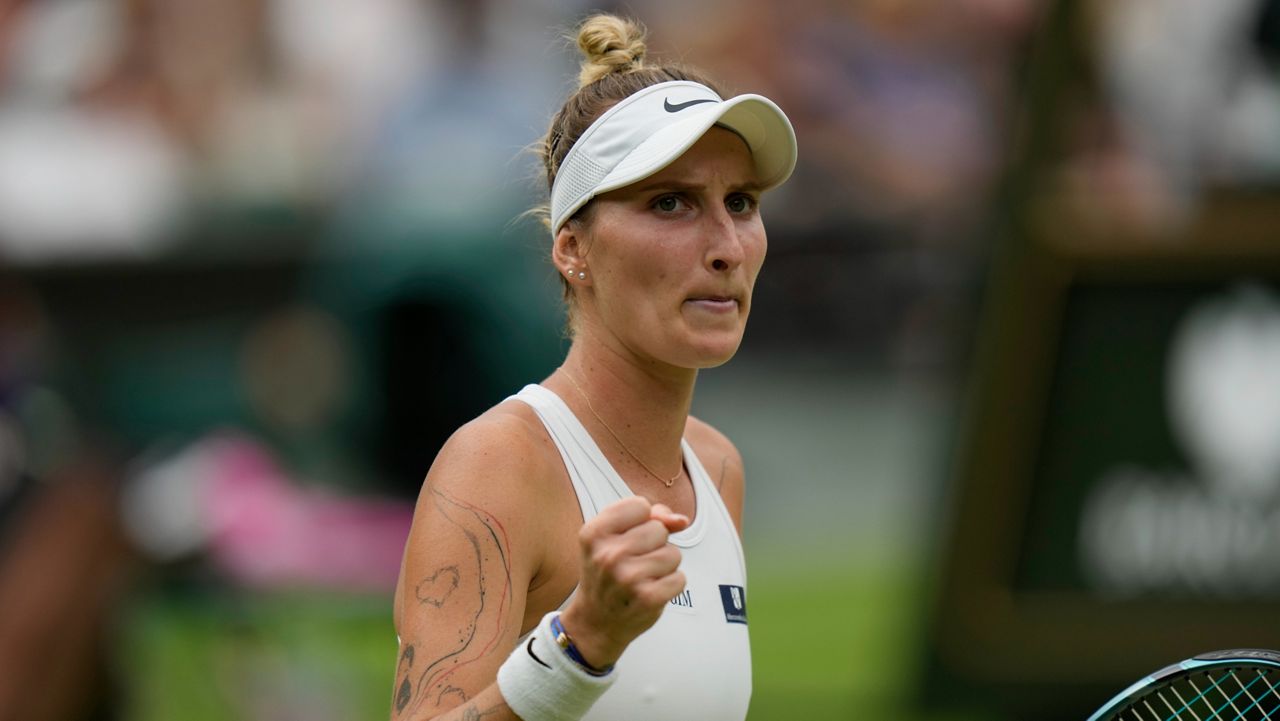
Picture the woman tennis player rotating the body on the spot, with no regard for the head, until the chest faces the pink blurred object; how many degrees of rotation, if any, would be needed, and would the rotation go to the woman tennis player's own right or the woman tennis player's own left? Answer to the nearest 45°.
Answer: approximately 135° to the woman tennis player's own left

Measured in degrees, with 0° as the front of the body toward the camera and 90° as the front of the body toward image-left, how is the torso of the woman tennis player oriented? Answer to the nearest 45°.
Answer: approximately 315°
